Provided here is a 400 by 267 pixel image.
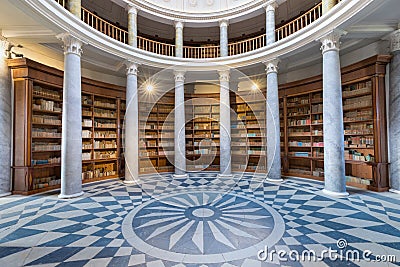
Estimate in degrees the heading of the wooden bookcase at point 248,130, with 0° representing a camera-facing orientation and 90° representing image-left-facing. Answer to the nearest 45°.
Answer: approximately 0°

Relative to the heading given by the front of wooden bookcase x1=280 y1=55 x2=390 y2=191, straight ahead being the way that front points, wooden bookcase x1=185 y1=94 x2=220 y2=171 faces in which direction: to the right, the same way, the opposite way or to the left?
to the left

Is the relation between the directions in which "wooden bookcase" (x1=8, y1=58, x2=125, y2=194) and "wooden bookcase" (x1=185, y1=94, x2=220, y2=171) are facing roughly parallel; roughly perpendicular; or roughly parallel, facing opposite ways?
roughly perpendicular

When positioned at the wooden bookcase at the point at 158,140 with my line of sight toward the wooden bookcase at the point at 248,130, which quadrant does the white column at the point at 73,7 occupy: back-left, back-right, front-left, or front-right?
back-right

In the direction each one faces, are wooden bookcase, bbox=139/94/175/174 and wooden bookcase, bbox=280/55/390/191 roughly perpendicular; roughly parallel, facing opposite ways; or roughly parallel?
roughly perpendicular

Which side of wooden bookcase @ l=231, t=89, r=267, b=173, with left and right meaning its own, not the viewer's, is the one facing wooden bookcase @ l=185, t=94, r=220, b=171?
right

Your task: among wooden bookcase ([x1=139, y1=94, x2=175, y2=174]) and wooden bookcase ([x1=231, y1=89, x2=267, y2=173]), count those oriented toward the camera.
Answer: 2

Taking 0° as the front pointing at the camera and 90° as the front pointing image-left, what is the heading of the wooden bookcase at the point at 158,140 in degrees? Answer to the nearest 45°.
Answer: approximately 0°
